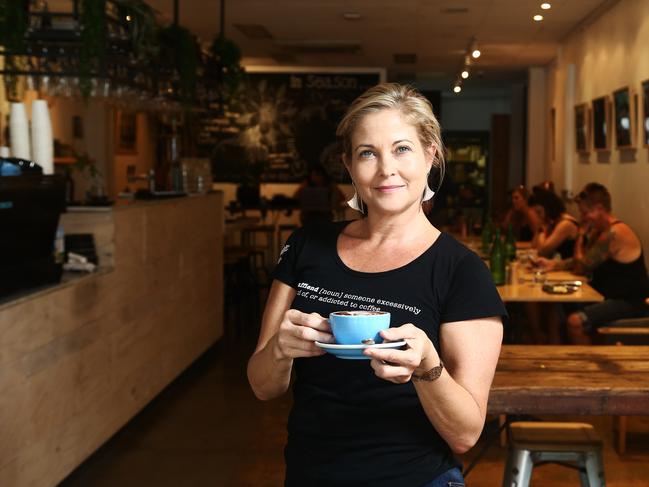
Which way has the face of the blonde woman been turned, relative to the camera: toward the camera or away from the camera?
toward the camera

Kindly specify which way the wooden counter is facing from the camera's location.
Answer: facing the viewer and to the right of the viewer

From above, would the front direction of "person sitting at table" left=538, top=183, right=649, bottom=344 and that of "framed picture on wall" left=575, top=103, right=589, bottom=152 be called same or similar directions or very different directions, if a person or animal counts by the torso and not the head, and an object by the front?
same or similar directions

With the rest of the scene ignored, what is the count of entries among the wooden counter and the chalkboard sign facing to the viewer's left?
0

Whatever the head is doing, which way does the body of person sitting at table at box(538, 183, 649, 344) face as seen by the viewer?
to the viewer's left

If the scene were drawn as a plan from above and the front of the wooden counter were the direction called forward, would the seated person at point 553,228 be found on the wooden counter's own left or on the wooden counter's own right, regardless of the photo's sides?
on the wooden counter's own left

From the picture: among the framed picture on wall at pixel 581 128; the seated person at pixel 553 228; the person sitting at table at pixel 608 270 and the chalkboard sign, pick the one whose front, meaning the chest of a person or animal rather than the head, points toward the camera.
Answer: the chalkboard sign

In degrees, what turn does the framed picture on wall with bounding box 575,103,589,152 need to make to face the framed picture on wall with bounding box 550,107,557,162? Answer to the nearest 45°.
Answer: approximately 90° to its right

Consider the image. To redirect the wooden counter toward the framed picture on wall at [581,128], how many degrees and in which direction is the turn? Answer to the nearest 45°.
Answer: approximately 90° to its left

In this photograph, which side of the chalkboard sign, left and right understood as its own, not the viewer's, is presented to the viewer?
front

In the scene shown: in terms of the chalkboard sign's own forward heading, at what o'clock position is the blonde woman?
The blonde woman is roughly at 12 o'clock from the chalkboard sign.

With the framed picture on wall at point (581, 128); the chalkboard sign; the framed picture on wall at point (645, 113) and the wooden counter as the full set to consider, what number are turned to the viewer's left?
2

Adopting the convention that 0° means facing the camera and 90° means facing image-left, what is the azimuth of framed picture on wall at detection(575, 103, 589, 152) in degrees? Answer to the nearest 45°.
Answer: approximately 90°
